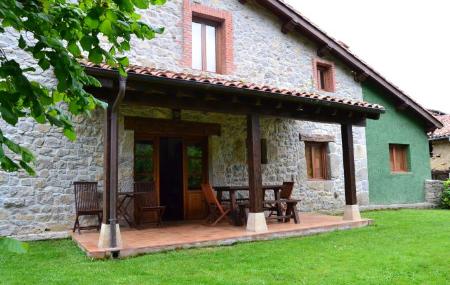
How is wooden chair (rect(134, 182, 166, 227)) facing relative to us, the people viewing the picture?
facing the viewer and to the right of the viewer

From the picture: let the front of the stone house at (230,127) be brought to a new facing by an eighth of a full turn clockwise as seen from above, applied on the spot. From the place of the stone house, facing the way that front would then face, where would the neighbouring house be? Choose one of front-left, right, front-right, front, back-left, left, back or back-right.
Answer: back-left

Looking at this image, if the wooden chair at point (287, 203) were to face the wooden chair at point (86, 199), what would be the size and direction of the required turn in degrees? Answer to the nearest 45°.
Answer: approximately 45° to its right

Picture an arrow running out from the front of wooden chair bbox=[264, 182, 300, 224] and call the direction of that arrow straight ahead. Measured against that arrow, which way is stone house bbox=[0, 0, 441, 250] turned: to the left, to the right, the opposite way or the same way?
to the left

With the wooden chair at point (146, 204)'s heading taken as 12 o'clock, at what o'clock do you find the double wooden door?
The double wooden door is roughly at 9 o'clock from the wooden chair.

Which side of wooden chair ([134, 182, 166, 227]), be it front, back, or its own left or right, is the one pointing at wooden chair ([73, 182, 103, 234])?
right

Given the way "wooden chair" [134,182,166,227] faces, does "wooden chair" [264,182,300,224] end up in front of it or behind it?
in front

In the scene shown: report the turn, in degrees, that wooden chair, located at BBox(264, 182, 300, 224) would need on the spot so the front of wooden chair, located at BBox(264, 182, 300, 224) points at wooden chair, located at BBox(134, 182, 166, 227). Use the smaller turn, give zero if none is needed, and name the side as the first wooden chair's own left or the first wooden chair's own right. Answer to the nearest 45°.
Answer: approximately 45° to the first wooden chair's own right

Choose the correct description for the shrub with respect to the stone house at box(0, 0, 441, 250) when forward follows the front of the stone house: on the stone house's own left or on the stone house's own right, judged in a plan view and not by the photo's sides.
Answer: on the stone house's own left

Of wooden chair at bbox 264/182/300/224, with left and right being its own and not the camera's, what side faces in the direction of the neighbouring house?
back

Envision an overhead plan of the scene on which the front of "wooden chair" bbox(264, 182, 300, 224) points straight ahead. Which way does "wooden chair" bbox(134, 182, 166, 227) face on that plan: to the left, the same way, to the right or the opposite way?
to the left

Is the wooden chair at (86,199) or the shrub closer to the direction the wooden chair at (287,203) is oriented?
the wooden chair

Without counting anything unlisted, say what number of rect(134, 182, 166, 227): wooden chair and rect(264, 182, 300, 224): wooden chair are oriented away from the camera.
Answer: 0

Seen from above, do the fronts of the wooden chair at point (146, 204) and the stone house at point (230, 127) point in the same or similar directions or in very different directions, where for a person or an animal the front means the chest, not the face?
same or similar directions

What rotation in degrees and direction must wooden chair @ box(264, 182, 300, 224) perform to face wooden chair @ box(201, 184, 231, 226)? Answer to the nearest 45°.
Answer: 0° — it already faces it

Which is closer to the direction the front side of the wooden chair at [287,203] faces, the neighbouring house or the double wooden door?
the double wooden door
